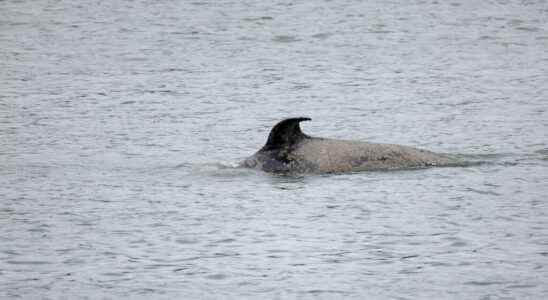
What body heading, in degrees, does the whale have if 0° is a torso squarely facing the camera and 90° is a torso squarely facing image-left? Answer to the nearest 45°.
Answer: approximately 90°
